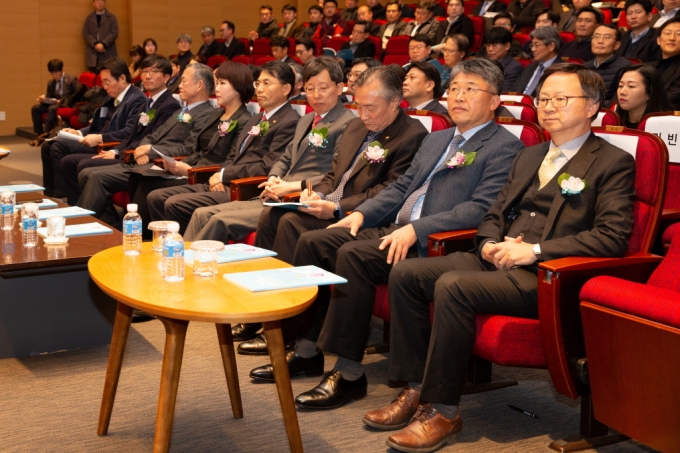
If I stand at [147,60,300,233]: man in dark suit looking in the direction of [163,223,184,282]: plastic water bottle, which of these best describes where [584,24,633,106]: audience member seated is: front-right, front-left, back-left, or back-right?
back-left

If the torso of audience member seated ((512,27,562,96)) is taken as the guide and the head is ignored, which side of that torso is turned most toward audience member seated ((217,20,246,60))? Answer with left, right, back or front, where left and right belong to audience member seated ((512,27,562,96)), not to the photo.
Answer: right

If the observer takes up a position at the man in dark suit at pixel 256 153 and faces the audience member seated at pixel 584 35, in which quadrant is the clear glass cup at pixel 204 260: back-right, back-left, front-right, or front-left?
back-right

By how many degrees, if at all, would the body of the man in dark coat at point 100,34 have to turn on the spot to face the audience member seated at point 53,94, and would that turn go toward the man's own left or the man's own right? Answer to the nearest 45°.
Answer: approximately 45° to the man's own right

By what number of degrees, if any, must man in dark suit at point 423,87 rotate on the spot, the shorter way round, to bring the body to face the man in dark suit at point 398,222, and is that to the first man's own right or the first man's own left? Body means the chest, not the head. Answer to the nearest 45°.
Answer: approximately 45° to the first man's own left

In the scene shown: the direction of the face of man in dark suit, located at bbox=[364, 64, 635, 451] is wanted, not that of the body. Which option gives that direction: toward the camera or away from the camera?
toward the camera

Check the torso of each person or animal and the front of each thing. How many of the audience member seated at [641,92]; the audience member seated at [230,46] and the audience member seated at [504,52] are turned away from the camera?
0

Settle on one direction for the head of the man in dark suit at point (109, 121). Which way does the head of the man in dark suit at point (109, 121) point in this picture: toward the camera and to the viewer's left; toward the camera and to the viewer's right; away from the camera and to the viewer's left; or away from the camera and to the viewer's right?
toward the camera and to the viewer's left

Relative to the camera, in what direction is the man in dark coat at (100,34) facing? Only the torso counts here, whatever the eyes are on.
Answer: toward the camera

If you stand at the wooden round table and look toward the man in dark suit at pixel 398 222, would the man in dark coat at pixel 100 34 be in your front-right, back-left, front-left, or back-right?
front-left

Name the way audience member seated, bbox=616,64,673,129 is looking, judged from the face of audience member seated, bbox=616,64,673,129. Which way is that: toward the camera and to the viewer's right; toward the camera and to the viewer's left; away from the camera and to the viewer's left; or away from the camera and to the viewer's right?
toward the camera and to the viewer's left

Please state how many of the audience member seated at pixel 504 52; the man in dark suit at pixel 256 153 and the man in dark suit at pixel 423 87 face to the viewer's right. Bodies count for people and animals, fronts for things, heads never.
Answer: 0

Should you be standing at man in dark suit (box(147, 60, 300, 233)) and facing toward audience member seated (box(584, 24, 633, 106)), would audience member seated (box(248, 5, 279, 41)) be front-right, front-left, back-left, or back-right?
front-left

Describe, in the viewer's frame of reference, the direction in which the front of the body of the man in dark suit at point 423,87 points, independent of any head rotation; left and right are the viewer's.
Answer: facing the viewer and to the left of the viewer

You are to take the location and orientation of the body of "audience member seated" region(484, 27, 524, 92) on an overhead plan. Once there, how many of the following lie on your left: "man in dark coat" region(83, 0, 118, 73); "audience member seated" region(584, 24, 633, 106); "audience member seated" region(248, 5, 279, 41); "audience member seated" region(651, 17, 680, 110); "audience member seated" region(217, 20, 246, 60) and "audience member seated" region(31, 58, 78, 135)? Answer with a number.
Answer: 2

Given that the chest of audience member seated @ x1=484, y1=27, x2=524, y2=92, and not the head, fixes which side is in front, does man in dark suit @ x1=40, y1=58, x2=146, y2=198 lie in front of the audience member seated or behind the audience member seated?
in front

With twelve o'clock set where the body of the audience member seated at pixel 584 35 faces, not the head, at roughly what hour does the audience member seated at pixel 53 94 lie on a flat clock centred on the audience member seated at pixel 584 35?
the audience member seated at pixel 53 94 is roughly at 2 o'clock from the audience member seated at pixel 584 35.

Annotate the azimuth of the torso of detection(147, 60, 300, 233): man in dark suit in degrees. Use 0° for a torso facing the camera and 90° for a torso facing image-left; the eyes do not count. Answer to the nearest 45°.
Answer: approximately 45°
